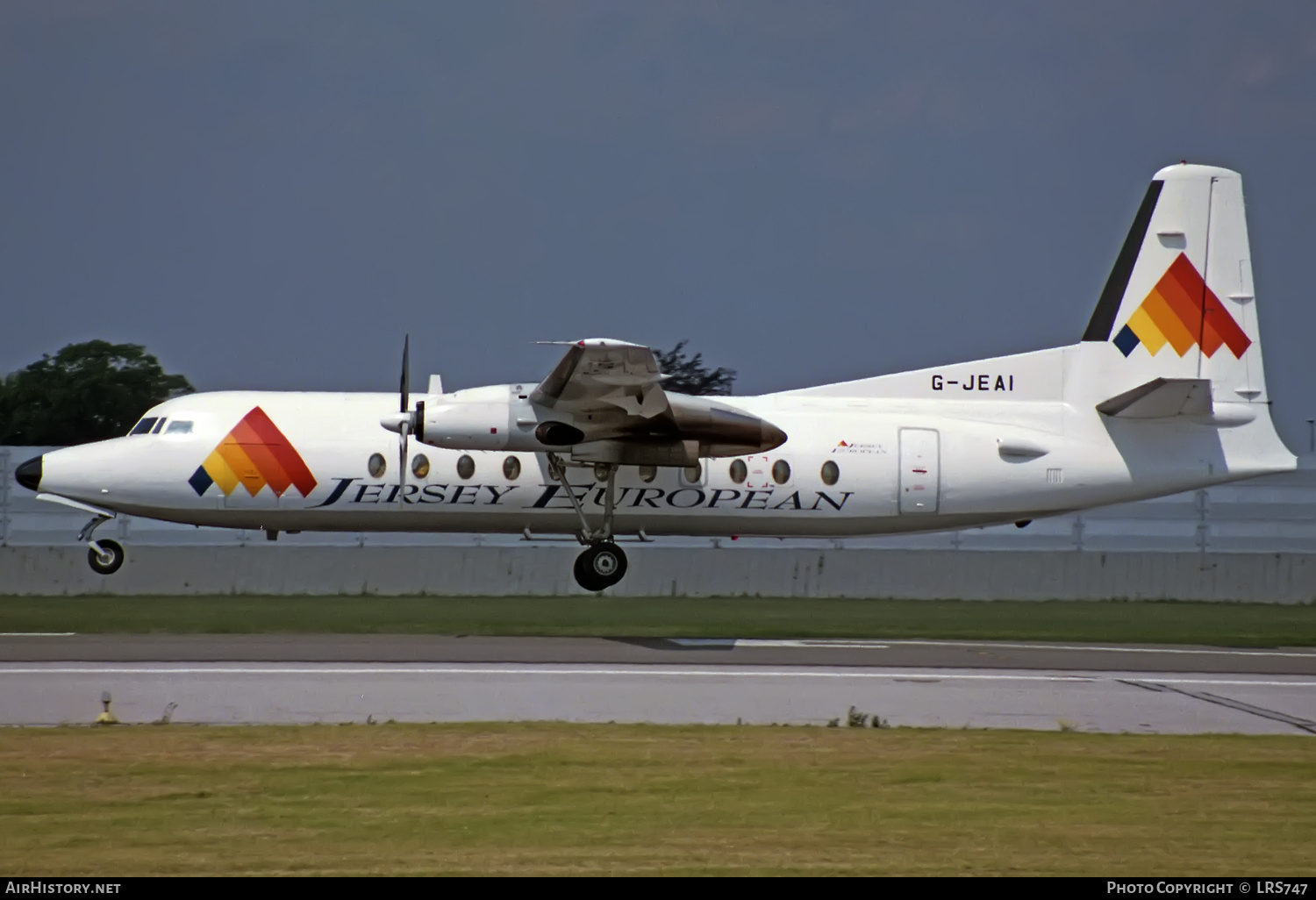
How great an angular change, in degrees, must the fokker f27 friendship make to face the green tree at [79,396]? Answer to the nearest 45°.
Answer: approximately 45° to its right

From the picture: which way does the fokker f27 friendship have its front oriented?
to the viewer's left

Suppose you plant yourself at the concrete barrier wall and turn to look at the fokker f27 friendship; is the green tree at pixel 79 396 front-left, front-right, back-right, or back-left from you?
back-right

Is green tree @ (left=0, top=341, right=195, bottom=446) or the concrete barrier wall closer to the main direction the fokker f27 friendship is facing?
the green tree

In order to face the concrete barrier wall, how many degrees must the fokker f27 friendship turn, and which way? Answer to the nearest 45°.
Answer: approximately 90° to its right
